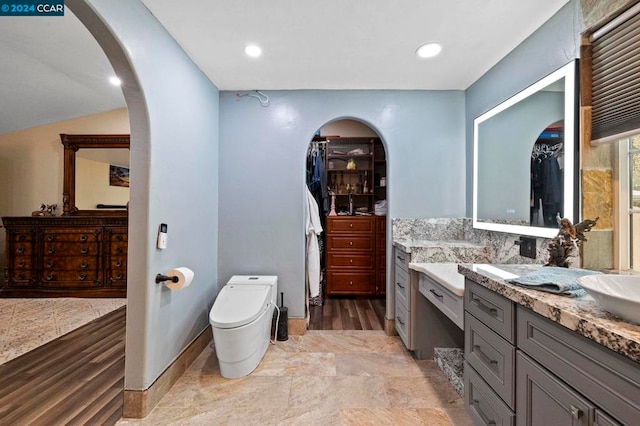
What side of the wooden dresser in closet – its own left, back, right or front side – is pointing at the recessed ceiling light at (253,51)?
front

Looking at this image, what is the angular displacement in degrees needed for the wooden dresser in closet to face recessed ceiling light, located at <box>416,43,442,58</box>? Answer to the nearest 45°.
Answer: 0° — it already faces it

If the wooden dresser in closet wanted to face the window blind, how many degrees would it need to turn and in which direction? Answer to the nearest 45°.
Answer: approximately 45° to its left

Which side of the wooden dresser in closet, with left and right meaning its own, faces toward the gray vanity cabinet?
front

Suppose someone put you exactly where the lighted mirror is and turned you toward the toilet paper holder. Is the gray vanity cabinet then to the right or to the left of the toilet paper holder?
left

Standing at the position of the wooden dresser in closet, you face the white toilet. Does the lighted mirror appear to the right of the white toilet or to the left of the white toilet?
left

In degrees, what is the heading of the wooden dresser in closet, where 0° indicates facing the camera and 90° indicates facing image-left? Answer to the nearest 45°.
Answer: approximately 0°

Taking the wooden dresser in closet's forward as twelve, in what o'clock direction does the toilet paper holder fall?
The toilet paper holder is roughly at 1 o'clock from the wooden dresser in closet.
